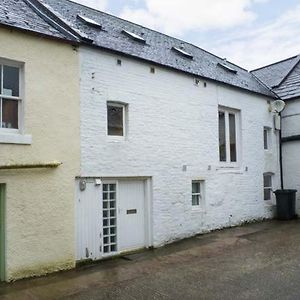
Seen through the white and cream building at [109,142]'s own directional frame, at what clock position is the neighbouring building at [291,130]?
the neighbouring building at [291,130] is roughly at 9 o'clock from the white and cream building at [109,142].

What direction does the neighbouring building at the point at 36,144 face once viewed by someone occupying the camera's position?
facing the viewer and to the right of the viewer

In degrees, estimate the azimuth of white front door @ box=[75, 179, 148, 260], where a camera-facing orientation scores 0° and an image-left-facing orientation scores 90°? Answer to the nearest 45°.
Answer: approximately 315°

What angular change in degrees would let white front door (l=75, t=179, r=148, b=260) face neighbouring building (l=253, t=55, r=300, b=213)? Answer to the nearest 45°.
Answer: approximately 90° to its left

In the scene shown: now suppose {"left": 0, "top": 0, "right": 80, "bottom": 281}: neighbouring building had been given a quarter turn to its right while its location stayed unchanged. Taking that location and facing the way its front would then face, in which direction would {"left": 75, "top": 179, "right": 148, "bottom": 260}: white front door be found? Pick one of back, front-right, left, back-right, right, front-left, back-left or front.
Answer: back

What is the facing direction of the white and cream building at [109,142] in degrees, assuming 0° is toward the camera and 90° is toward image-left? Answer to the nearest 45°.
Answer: approximately 315°

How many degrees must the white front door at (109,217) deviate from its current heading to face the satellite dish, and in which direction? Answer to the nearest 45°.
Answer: approximately 90° to its left

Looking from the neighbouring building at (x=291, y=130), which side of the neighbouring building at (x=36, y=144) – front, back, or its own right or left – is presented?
left
